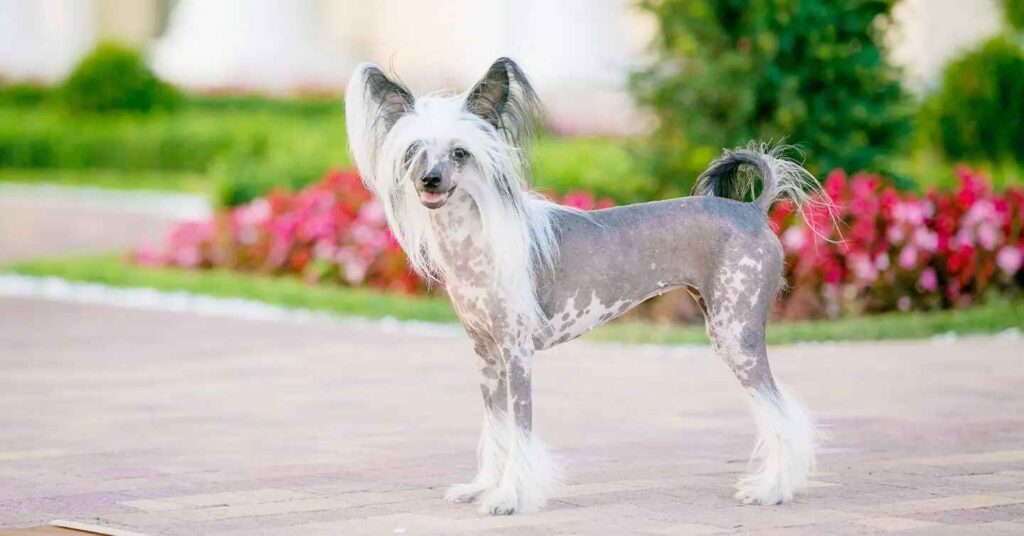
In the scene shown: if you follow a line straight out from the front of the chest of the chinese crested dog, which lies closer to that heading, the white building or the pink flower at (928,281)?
the white building

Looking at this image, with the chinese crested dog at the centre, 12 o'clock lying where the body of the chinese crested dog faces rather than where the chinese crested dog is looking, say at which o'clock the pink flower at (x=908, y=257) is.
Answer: The pink flower is roughly at 4 o'clock from the chinese crested dog.

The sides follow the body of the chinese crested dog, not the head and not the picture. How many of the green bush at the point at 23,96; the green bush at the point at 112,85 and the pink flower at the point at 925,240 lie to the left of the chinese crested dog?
0

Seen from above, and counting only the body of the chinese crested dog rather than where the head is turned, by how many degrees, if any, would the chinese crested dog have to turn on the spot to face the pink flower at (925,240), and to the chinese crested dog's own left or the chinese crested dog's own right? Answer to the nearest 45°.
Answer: approximately 135° to the chinese crested dog's own right

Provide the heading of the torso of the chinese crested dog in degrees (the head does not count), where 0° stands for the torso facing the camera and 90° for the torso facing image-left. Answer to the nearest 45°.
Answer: approximately 90°

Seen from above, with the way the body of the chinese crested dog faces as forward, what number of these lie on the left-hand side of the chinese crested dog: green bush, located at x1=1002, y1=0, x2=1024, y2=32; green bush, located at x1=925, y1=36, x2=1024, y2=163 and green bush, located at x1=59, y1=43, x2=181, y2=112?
0

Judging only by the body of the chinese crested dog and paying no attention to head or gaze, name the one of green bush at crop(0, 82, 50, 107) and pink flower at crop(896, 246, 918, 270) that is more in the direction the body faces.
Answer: the green bush

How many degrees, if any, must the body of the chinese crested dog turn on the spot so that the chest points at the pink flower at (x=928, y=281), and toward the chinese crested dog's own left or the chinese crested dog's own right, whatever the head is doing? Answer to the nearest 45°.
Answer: approximately 135° to the chinese crested dog's own right

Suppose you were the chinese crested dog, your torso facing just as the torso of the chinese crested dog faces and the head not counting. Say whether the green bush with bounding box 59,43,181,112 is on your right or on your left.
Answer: on your right

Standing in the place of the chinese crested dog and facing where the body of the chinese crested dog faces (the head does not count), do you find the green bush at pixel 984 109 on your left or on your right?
on your right
